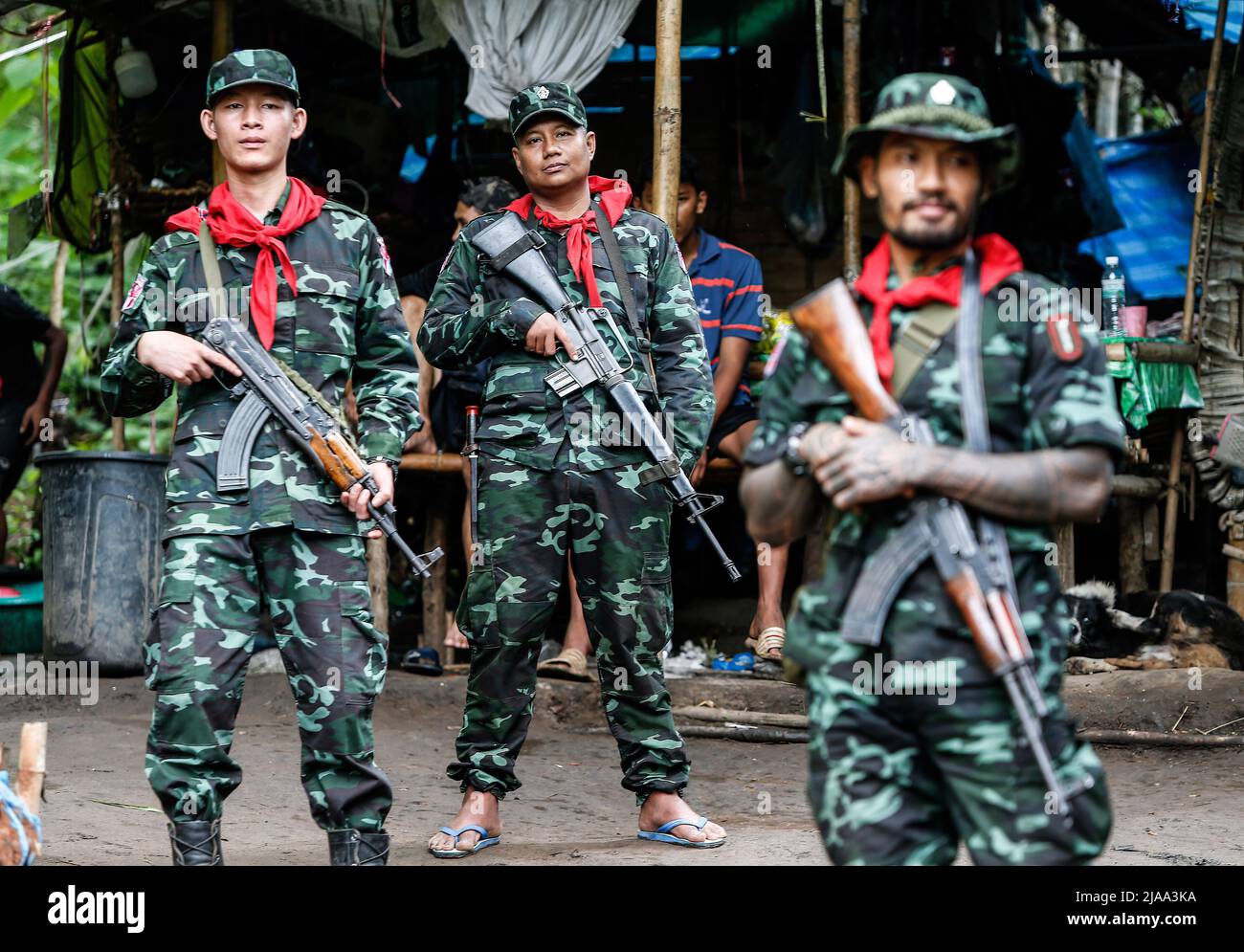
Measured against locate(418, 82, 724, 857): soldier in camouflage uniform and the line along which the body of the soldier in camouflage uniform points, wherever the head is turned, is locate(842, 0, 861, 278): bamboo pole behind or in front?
behind

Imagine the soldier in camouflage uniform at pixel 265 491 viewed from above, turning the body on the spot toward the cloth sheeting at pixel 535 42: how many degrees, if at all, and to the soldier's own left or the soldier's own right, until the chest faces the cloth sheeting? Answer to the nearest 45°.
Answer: approximately 180°

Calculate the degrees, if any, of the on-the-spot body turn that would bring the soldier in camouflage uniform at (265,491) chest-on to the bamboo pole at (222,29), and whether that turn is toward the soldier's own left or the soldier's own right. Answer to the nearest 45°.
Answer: approximately 180°

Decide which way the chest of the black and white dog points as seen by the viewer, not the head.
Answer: to the viewer's left

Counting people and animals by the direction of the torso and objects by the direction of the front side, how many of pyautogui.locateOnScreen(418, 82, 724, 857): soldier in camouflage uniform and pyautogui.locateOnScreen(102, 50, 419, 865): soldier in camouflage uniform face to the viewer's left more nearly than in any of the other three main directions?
0

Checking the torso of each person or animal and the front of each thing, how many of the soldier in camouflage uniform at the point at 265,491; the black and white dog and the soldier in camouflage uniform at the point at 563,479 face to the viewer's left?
1

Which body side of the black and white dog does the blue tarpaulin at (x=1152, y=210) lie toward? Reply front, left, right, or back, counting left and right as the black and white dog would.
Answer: right

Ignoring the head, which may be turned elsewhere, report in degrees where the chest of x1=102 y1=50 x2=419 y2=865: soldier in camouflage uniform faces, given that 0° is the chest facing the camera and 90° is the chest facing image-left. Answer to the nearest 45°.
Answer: approximately 0°

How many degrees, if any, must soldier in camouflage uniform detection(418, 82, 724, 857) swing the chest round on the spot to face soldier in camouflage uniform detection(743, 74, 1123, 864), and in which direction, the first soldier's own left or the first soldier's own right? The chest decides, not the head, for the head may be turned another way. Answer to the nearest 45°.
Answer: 0° — they already face them

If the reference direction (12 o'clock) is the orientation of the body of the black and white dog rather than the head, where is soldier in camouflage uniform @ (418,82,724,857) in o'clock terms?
The soldier in camouflage uniform is roughly at 10 o'clock from the black and white dog.
